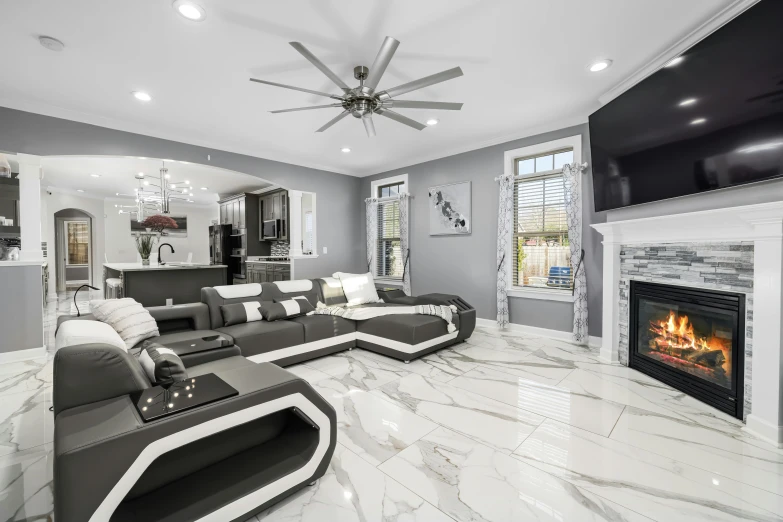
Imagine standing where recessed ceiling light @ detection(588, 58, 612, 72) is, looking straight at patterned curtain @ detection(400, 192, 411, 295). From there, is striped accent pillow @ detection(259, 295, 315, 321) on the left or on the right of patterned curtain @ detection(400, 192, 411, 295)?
left

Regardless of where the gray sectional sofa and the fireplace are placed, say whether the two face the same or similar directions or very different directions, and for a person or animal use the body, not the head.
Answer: very different directions

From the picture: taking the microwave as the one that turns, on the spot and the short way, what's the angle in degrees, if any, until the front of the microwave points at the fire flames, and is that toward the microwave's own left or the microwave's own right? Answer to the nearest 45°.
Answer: approximately 90° to the microwave's own left

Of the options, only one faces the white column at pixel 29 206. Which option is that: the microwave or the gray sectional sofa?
the microwave

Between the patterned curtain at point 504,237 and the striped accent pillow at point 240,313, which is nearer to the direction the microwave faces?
the striped accent pillow

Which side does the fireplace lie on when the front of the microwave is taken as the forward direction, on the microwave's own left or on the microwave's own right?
on the microwave's own left

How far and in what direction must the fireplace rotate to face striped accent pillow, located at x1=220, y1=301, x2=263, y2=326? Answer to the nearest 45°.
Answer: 0° — it already faces it

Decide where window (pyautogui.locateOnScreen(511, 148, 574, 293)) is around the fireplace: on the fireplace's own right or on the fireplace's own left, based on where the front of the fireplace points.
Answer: on the fireplace's own right

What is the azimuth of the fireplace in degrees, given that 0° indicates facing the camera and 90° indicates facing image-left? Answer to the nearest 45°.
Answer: approximately 45°

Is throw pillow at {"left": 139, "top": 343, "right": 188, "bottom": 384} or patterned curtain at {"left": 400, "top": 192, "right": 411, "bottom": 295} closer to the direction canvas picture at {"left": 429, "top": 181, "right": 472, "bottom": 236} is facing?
the throw pillow

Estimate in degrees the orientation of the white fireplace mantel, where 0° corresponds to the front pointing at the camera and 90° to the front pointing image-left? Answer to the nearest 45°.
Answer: approximately 45°
